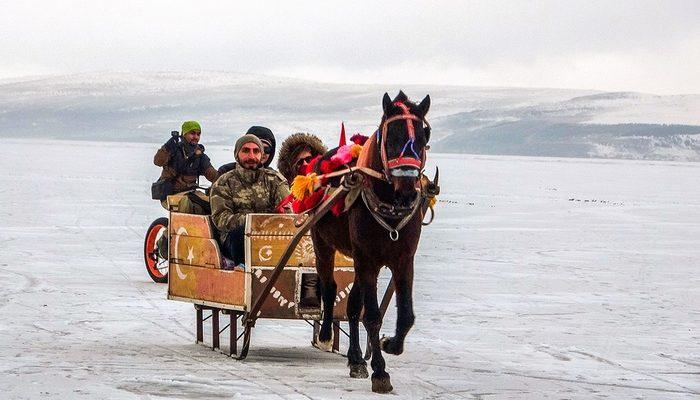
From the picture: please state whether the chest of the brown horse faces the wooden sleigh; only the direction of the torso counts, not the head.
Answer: no

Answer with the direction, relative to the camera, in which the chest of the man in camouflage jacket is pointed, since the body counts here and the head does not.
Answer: toward the camera

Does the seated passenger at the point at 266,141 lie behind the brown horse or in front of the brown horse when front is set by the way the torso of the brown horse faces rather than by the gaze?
behind

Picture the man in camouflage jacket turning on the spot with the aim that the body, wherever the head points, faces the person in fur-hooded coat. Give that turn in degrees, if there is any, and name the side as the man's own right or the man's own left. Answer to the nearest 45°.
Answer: approximately 135° to the man's own left

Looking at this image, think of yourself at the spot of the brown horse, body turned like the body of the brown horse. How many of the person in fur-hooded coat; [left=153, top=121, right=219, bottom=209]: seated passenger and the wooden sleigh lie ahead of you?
0

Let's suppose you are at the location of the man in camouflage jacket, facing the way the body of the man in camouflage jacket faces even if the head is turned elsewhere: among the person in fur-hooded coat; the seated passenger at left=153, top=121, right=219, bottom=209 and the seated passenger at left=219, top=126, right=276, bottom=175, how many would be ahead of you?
0

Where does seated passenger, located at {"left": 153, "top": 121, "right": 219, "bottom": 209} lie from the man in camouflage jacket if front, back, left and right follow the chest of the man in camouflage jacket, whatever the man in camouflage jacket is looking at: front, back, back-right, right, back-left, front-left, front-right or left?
back

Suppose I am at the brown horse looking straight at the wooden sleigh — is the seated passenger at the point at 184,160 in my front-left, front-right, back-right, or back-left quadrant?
front-right

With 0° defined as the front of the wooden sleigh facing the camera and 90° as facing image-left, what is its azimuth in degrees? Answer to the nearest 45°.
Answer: approximately 315°

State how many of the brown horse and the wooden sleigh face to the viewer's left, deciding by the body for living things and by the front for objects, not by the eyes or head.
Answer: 0

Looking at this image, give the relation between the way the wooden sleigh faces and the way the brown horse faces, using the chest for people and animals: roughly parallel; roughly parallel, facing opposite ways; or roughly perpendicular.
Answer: roughly parallel

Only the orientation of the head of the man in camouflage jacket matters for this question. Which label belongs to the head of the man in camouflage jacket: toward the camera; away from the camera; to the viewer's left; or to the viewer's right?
toward the camera

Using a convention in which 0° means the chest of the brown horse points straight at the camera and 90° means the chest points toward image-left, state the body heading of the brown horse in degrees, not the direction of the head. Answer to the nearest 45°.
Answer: approximately 315°
